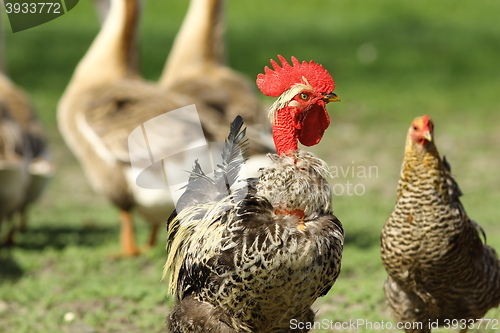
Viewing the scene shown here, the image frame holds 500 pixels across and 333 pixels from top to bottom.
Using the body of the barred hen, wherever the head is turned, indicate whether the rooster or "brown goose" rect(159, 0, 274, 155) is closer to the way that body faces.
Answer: the rooster

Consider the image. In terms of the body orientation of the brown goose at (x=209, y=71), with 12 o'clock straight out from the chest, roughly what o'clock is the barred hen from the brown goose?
The barred hen is roughly at 8 o'clock from the brown goose.

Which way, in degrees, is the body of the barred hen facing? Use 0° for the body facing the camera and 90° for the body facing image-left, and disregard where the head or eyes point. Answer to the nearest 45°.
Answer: approximately 45°

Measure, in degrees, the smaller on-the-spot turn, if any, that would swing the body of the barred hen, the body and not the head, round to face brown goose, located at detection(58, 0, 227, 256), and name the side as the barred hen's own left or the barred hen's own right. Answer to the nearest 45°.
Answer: approximately 90° to the barred hen's own right

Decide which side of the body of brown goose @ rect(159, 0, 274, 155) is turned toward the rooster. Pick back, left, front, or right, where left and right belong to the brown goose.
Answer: left

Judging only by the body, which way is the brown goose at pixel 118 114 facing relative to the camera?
to the viewer's left

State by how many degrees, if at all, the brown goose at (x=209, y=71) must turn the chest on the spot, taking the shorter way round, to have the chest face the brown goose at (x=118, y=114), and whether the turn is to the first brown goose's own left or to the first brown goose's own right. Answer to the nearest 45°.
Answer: approximately 45° to the first brown goose's own left

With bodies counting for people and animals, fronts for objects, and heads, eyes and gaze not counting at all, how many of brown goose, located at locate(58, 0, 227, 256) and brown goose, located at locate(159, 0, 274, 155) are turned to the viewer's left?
2

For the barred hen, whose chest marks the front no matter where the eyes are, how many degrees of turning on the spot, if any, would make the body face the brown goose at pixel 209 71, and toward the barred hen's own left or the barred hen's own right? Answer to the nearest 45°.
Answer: approximately 90° to the barred hen's own right

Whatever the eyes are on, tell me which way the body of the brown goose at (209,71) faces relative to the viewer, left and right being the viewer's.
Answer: facing to the left of the viewer

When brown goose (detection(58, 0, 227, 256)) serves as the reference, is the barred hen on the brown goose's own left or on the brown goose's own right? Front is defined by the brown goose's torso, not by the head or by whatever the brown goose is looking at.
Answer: on the brown goose's own left

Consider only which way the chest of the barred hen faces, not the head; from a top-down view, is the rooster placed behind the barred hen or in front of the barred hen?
in front

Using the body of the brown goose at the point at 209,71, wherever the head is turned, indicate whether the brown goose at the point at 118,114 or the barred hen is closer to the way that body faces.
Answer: the brown goose

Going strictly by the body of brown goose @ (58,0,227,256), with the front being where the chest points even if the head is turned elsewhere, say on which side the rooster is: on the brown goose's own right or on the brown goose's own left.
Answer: on the brown goose's own left
